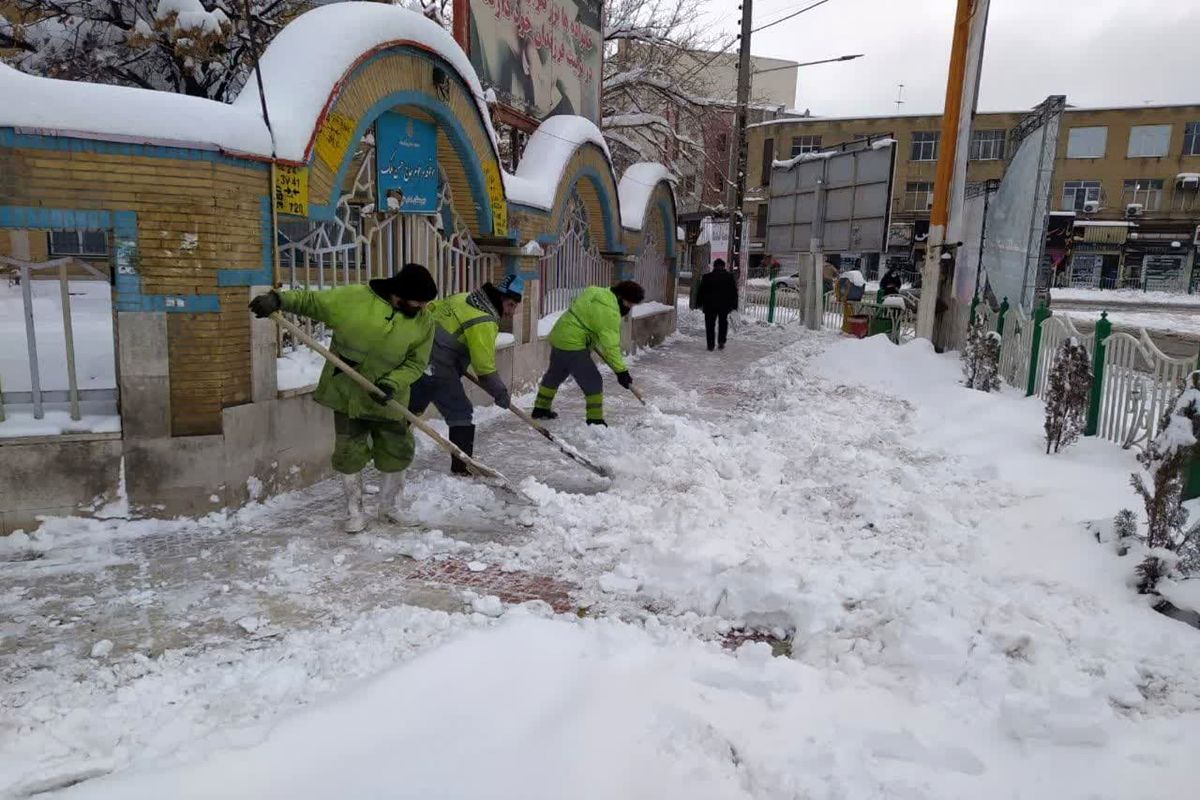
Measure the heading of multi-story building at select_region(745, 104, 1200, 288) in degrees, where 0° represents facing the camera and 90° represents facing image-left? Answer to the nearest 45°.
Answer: approximately 0°

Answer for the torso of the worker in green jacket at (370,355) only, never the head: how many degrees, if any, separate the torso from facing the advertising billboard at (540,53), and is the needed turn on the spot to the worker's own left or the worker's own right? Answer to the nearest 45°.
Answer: approximately 135° to the worker's own left

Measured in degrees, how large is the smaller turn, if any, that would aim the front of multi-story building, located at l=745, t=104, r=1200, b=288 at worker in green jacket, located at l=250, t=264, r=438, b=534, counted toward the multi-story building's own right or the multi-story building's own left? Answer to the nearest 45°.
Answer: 0° — it already faces them

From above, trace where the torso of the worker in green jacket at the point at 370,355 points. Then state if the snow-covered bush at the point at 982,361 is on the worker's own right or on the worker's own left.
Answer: on the worker's own left

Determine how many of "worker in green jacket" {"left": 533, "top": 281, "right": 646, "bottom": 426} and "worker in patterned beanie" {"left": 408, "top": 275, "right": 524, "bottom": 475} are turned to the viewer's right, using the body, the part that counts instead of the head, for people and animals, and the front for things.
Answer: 2

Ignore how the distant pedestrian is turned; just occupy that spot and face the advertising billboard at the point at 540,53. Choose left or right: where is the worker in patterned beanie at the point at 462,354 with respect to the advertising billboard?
left

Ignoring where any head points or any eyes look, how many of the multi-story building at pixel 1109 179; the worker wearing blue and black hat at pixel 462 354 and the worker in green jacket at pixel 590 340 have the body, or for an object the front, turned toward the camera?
1

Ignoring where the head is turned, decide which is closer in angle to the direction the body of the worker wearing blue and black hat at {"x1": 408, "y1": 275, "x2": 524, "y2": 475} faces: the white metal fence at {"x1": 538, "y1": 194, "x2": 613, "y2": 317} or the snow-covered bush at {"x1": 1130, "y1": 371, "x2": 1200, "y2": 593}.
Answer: the snow-covered bush

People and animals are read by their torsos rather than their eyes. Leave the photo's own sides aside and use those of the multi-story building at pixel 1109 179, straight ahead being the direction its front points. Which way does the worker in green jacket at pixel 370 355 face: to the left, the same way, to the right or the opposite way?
to the left

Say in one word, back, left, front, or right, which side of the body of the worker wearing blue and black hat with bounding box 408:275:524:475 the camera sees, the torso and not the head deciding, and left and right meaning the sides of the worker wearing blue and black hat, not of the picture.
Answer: right

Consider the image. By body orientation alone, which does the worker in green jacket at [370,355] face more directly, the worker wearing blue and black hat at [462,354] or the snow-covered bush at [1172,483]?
the snow-covered bush

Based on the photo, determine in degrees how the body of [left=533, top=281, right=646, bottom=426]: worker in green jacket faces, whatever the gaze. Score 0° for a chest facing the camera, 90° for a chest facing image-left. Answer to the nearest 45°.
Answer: approximately 270°

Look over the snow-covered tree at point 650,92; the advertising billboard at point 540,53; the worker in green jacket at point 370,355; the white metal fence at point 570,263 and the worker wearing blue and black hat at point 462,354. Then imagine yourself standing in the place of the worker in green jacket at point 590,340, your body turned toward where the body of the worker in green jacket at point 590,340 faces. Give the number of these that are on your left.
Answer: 3

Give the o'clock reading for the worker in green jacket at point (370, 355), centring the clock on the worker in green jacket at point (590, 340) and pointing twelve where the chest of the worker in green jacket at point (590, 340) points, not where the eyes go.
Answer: the worker in green jacket at point (370, 355) is roughly at 4 o'clock from the worker in green jacket at point (590, 340).

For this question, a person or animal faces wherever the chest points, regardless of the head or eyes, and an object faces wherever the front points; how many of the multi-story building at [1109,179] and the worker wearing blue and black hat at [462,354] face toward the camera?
1
